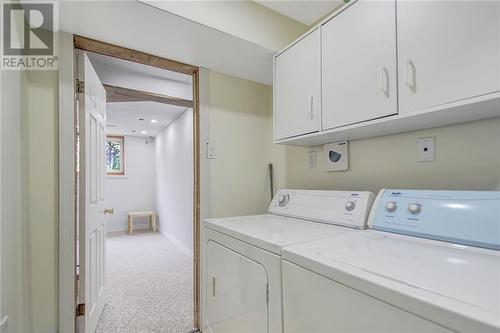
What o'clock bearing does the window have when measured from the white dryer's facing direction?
The window is roughly at 3 o'clock from the white dryer.

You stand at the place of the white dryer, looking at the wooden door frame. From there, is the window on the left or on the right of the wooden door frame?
right

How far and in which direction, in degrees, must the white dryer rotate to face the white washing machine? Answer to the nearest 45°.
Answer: approximately 90° to its left

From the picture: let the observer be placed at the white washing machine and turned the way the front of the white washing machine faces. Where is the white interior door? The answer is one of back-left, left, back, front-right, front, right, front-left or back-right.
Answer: front-right

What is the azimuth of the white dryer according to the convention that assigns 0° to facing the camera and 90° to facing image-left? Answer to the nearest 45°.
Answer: approximately 45°

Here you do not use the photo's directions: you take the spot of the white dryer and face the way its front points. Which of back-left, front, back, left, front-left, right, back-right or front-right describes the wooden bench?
right

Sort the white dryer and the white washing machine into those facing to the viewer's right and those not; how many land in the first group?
0

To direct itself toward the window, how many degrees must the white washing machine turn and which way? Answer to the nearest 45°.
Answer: approximately 90° to its right
